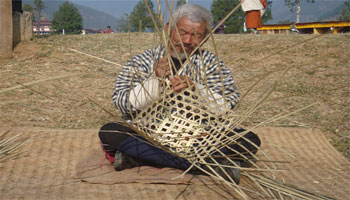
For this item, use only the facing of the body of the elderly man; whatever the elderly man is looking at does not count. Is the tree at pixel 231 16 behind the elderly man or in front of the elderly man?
behind

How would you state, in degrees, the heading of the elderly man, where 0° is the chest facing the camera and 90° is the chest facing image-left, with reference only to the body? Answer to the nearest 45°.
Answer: approximately 0°
